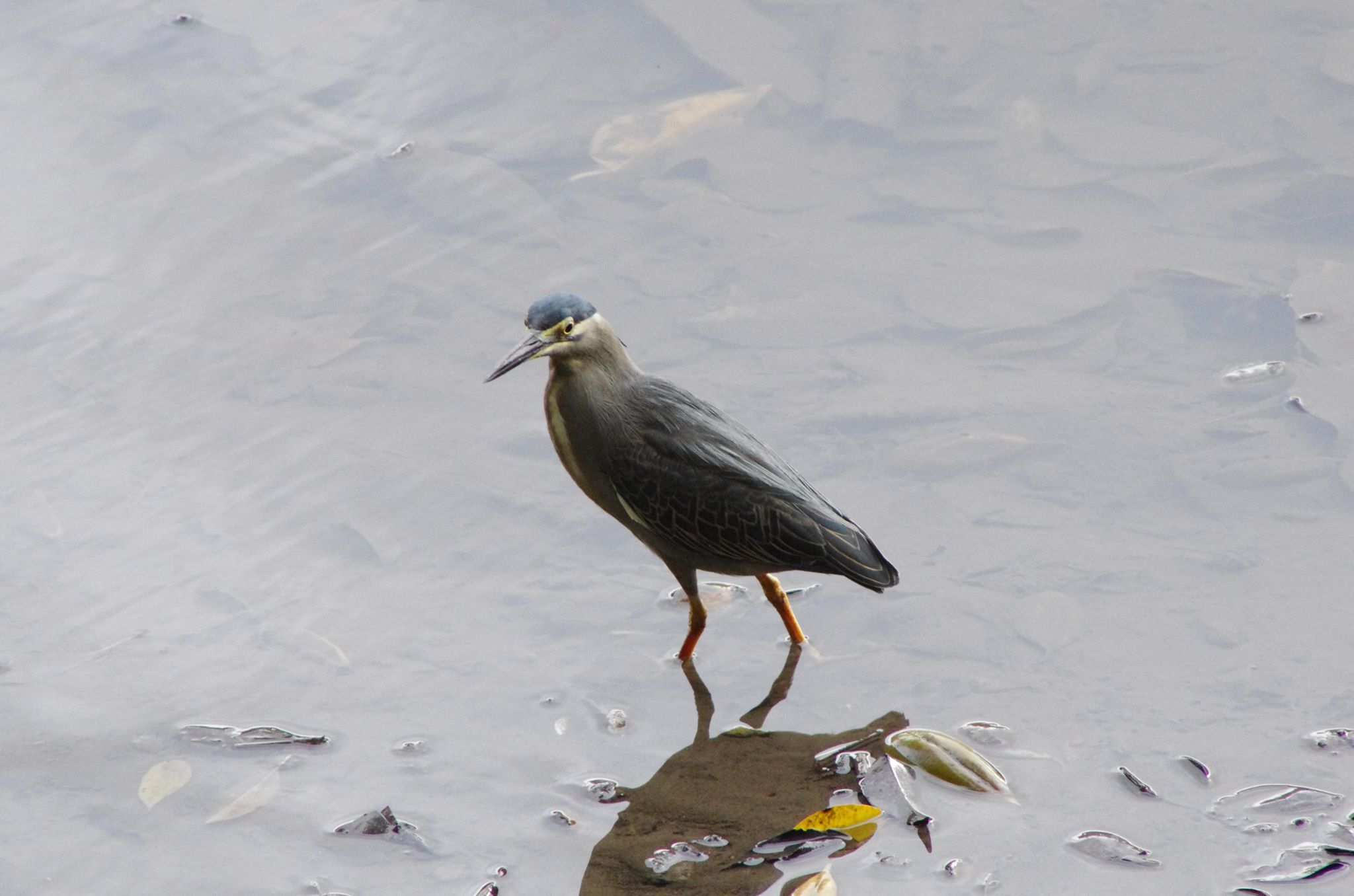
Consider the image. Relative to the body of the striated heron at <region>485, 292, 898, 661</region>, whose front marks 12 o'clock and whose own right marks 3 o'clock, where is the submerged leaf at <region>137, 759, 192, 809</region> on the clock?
The submerged leaf is roughly at 11 o'clock from the striated heron.

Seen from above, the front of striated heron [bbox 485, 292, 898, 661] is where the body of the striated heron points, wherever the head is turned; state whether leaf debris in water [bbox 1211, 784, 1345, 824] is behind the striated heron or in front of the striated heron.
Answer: behind

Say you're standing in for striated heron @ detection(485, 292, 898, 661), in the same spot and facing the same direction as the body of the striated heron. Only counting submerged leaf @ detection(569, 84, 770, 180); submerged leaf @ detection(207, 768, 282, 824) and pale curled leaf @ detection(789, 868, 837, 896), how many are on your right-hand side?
1

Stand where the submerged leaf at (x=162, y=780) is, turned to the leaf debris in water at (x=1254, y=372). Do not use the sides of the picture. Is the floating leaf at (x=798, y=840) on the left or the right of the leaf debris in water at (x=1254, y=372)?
right

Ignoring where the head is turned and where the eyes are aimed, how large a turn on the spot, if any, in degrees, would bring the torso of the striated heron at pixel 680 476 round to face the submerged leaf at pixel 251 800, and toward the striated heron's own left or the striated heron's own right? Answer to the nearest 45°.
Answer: approximately 45° to the striated heron's own left

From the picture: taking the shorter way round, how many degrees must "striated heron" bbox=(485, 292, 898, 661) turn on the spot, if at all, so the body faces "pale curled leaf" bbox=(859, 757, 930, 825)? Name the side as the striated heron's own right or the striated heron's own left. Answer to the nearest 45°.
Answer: approximately 135° to the striated heron's own left

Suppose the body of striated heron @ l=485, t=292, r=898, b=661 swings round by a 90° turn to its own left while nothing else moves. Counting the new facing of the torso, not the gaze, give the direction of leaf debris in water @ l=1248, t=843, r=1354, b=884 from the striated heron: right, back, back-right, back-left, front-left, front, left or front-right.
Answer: front-left

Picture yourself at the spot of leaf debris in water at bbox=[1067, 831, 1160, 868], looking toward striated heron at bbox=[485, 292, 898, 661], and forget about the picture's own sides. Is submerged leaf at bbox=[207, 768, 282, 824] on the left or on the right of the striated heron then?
left

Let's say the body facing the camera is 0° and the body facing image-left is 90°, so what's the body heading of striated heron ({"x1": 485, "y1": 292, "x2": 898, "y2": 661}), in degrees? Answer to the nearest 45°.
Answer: approximately 90°

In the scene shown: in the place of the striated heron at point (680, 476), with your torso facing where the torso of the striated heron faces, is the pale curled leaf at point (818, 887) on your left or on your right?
on your left

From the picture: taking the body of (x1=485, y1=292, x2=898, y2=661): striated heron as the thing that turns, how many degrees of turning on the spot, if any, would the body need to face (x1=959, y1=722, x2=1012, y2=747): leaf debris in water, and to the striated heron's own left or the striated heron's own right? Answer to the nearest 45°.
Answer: approximately 135° to the striated heron's own left

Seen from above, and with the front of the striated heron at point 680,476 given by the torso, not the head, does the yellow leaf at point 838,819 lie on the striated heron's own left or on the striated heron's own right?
on the striated heron's own left
